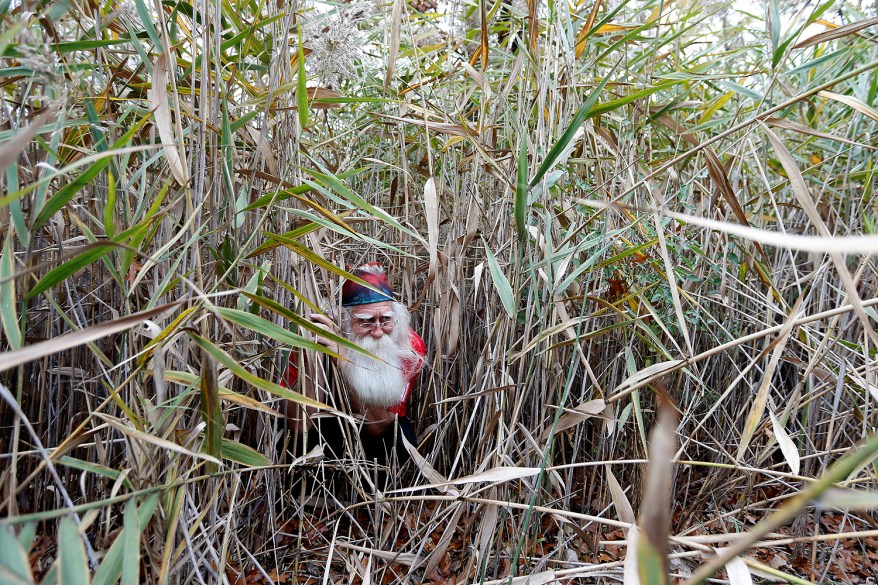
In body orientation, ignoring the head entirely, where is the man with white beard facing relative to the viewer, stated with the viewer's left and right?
facing the viewer
